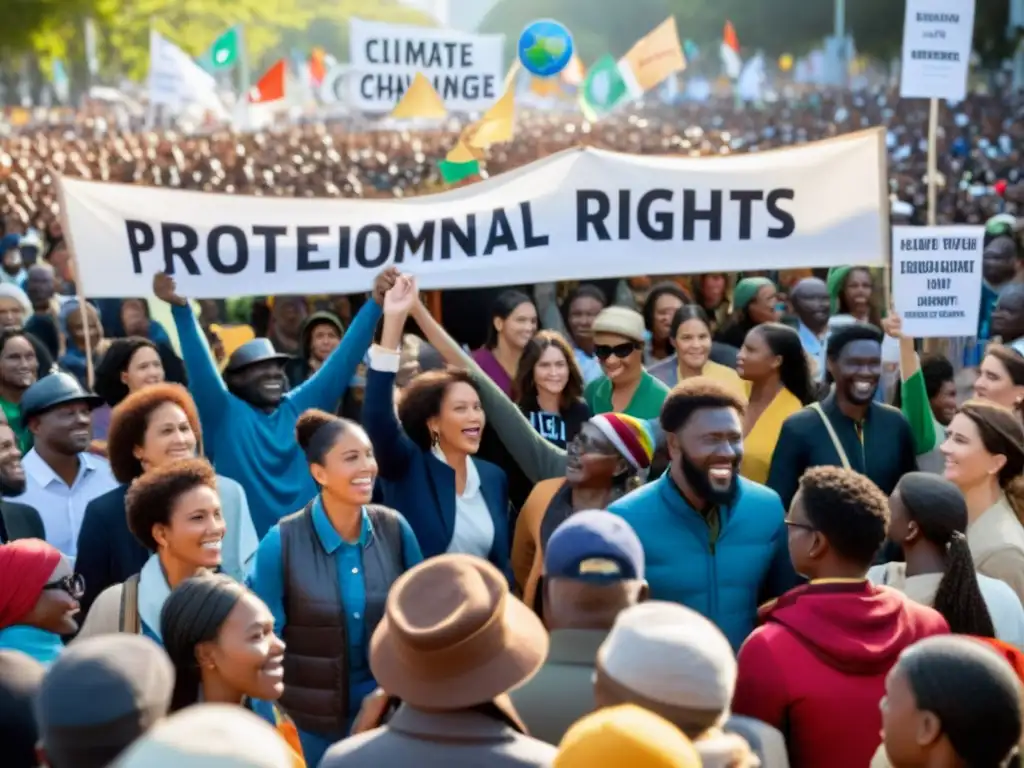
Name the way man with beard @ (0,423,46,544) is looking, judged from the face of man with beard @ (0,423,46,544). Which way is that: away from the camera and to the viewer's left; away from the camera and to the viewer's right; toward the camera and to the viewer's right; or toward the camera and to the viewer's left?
toward the camera and to the viewer's right

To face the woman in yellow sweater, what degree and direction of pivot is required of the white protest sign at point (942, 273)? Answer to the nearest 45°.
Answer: approximately 45° to its right

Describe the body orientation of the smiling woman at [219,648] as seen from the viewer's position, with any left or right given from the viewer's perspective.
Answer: facing to the right of the viewer

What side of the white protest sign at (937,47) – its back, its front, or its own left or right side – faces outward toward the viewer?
front

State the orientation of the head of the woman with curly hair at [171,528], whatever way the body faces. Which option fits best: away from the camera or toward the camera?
toward the camera

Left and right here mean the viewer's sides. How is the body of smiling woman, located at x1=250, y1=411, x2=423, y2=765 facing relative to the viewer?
facing the viewer and to the right of the viewer

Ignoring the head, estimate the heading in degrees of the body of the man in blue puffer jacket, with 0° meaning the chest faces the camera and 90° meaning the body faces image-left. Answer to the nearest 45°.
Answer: approximately 315°

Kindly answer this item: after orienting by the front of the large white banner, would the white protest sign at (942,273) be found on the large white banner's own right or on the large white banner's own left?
on the large white banner's own left

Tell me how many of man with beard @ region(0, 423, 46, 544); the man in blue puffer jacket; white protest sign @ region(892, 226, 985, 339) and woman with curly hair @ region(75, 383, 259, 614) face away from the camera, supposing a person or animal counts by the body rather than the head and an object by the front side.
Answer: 0

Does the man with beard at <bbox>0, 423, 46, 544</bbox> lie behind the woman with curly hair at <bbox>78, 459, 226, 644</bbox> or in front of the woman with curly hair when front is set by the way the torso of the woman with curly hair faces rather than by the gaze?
behind

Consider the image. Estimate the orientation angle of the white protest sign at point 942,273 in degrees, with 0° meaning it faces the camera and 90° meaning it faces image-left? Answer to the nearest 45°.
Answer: approximately 0°

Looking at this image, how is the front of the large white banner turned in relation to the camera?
facing the viewer

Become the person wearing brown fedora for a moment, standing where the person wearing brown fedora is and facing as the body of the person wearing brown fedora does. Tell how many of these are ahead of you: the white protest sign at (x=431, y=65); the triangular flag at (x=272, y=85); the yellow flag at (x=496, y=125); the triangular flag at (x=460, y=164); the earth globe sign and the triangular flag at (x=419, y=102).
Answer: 6

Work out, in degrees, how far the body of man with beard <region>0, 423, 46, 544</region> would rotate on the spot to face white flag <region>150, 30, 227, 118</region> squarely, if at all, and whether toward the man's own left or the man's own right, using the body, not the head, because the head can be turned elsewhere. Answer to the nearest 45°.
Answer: approximately 135° to the man's own left

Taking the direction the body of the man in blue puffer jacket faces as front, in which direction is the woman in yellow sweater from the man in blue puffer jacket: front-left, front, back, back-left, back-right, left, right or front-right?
back-left

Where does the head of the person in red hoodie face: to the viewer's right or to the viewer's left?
to the viewer's left
